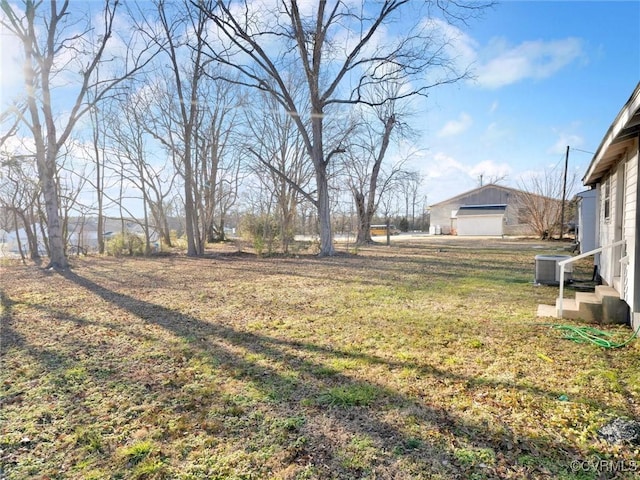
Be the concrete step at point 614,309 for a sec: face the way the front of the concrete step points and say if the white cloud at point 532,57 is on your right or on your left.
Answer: on your right

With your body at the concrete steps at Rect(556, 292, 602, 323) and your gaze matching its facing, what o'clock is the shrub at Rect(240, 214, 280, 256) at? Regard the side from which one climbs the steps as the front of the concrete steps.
The shrub is roughly at 1 o'clock from the concrete steps.

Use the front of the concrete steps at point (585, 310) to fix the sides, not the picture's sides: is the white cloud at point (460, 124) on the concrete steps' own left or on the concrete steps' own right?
on the concrete steps' own right

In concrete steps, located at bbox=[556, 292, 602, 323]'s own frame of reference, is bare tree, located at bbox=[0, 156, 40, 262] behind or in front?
in front

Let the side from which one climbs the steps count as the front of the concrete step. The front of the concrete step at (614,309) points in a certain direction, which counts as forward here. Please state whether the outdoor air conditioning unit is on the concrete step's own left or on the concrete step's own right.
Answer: on the concrete step's own right

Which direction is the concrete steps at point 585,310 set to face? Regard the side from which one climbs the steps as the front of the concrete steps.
to the viewer's left

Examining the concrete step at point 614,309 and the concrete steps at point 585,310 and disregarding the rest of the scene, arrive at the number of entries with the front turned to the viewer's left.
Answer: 2

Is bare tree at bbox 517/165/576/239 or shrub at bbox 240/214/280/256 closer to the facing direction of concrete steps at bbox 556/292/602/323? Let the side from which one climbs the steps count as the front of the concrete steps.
the shrub

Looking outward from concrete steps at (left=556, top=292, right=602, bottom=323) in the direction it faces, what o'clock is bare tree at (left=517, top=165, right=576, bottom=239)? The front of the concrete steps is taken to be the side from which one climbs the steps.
The bare tree is roughly at 3 o'clock from the concrete steps.

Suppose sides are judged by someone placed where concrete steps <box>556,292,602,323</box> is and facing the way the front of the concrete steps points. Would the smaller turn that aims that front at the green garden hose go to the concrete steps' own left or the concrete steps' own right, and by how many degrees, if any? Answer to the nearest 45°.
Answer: approximately 90° to the concrete steps' own left

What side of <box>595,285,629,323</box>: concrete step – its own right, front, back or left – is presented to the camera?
left

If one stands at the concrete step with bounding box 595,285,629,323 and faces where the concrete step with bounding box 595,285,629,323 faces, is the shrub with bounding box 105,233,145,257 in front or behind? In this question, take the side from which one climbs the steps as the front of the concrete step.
in front

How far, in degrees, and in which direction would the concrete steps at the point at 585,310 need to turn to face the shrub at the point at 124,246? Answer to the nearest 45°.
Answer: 0° — it already faces it

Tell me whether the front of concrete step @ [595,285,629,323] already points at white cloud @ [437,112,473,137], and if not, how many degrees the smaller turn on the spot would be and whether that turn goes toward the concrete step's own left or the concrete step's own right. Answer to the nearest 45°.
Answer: approximately 45° to the concrete step's own right

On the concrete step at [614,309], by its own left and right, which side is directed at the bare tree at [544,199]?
right
